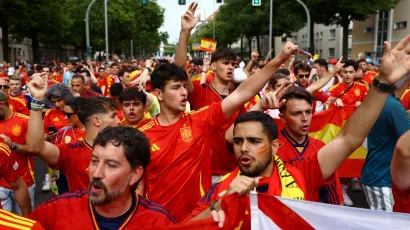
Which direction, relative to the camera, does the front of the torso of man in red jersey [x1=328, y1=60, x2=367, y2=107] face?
toward the camera

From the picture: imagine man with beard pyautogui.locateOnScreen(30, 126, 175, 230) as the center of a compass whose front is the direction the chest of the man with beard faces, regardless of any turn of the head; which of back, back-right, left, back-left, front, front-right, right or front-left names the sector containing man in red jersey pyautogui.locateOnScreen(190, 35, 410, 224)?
back-left

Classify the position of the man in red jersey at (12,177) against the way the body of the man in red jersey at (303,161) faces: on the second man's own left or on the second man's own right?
on the second man's own right

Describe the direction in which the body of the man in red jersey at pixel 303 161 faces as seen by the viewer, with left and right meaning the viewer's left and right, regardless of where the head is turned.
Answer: facing the viewer and to the left of the viewer

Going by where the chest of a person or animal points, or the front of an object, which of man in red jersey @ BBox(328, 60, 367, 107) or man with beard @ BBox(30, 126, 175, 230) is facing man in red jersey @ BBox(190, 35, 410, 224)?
man in red jersey @ BBox(328, 60, 367, 107)

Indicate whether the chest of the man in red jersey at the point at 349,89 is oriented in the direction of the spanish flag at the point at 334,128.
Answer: yes

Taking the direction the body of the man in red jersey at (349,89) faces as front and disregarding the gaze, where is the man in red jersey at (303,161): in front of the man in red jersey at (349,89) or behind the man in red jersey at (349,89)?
in front

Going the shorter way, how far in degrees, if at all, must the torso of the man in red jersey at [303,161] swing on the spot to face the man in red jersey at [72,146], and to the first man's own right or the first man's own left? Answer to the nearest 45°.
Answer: approximately 45° to the first man's own right

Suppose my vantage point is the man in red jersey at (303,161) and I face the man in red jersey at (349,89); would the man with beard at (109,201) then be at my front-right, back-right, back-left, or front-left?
back-left

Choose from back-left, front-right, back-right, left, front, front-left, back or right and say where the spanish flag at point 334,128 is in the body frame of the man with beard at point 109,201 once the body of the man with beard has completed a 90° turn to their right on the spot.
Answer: right

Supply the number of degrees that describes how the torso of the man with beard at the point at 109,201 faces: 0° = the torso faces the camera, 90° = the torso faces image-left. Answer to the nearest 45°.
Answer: approximately 45°

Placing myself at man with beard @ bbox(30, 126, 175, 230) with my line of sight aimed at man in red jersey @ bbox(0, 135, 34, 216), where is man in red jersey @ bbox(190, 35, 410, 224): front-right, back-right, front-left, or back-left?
back-right
